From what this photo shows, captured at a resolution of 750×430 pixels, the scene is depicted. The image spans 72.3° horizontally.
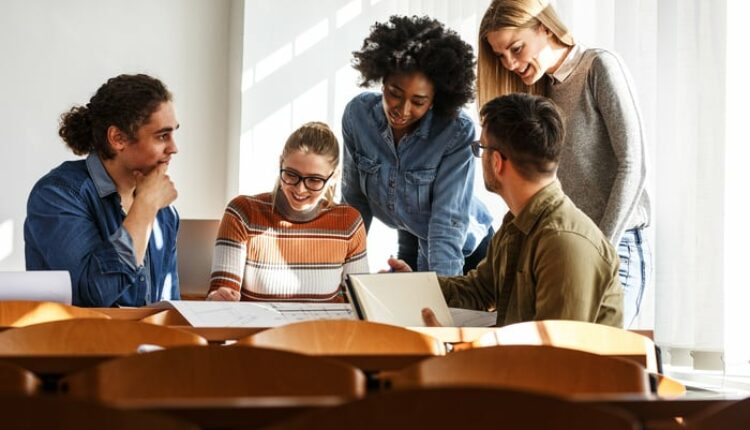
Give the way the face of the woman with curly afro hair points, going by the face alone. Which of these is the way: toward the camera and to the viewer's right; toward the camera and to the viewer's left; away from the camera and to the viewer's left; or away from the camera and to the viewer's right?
toward the camera and to the viewer's left

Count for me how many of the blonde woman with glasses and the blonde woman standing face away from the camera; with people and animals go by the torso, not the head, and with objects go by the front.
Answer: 0

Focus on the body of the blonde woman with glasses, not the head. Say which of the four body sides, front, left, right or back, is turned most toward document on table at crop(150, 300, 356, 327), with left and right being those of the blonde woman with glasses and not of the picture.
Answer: front

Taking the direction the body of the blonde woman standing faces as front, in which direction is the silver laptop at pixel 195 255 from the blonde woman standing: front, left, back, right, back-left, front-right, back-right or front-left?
front-right

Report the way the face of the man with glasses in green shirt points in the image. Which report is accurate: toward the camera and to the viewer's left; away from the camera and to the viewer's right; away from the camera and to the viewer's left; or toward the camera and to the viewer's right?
away from the camera and to the viewer's left

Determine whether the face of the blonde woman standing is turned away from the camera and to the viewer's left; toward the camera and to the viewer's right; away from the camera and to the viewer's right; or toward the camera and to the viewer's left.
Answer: toward the camera and to the viewer's left

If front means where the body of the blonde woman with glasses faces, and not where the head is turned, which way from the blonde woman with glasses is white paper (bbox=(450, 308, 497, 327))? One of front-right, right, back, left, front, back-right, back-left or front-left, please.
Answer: front-left
